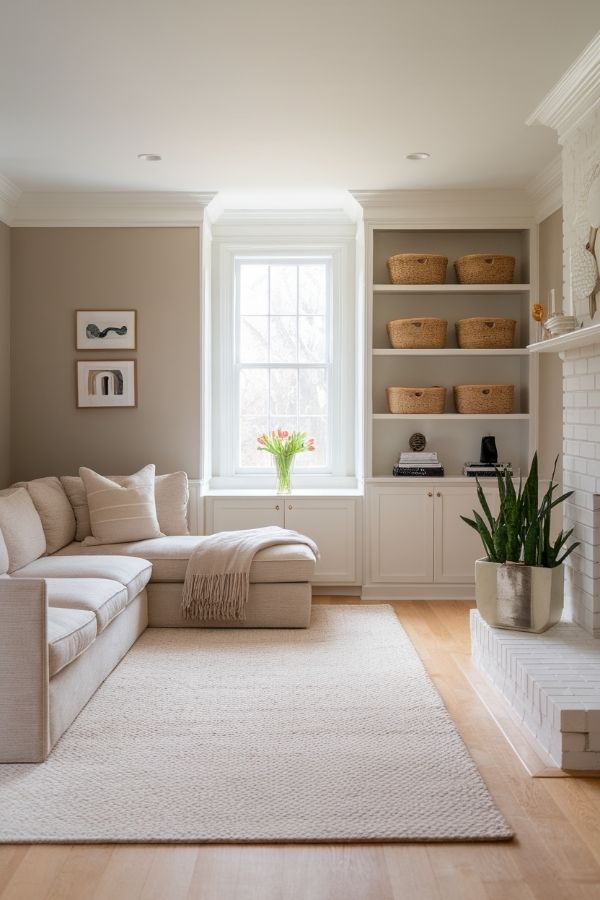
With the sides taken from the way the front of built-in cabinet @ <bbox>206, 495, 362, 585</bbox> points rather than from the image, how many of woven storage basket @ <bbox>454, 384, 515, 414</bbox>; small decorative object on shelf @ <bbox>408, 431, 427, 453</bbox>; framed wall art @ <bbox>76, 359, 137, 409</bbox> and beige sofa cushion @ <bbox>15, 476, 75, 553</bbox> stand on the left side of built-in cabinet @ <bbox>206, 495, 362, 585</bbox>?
2

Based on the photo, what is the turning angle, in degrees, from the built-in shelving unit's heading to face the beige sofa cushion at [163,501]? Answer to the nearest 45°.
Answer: approximately 45° to its right

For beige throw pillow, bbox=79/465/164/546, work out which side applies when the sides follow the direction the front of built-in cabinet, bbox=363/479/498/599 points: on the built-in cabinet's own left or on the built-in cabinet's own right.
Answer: on the built-in cabinet's own right

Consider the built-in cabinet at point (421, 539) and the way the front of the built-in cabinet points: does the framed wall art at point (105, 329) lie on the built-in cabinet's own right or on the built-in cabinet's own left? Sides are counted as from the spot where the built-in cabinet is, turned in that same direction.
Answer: on the built-in cabinet's own right

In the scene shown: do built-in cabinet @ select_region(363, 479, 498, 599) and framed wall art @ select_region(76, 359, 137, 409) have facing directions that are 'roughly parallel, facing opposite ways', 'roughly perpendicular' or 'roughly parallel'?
roughly parallel

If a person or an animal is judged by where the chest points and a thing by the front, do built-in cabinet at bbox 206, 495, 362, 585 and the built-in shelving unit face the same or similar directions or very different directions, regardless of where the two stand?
same or similar directions

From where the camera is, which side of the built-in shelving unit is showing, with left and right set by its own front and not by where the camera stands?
front

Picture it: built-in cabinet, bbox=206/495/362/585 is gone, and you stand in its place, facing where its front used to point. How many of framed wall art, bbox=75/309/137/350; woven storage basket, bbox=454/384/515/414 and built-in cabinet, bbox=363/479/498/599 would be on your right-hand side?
1

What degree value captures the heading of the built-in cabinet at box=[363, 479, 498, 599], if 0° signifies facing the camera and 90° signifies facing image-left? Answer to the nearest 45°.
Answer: approximately 0°

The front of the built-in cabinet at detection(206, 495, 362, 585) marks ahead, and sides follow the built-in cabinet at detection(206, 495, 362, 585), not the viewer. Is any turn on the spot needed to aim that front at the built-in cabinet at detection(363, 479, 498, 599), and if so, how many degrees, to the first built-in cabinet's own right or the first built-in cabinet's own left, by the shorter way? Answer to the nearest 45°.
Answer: approximately 90° to the first built-in cabinet's own left

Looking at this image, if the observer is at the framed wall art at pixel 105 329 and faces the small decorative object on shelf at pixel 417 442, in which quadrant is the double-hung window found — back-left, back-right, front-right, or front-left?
front-left

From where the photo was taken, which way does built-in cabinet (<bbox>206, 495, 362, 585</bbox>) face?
toward the camera

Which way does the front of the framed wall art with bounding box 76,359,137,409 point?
toward the camera
